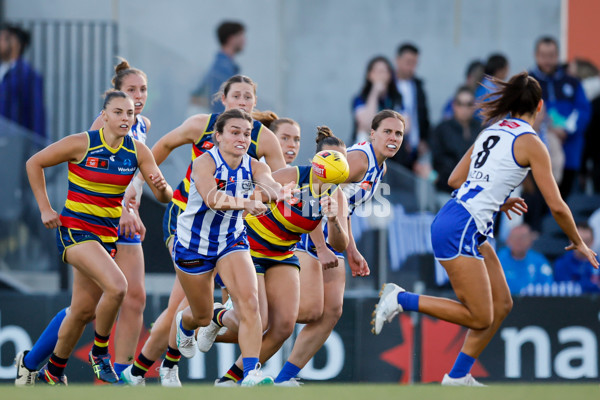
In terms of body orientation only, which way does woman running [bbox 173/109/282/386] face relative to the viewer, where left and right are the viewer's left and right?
facing the viewer and to the right of the viewer

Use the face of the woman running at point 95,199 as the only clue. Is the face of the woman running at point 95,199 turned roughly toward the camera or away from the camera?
toward the camera

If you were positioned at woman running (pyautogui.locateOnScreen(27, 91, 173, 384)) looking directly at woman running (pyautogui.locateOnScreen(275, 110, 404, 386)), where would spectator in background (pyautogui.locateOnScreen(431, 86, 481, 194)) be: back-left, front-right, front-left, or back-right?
front-left

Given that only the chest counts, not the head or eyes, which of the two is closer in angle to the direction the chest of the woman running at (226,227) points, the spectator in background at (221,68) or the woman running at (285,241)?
the woman running

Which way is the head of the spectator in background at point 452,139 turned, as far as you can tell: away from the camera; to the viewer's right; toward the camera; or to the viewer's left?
toward the camera

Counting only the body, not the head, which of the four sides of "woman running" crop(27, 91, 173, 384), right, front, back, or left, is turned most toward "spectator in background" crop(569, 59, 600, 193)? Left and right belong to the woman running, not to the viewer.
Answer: left

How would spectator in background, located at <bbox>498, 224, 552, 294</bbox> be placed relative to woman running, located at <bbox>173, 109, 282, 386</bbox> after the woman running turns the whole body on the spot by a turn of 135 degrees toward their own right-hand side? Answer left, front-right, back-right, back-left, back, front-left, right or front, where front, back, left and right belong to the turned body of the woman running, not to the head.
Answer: back-right

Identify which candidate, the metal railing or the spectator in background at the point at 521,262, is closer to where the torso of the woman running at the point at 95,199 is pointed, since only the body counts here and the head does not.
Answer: the spectator in background

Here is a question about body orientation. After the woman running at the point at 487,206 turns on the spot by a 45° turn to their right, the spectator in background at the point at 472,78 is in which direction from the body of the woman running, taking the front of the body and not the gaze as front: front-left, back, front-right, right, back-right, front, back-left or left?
left

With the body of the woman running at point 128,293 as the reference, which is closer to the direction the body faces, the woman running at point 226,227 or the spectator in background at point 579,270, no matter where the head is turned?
the woman running

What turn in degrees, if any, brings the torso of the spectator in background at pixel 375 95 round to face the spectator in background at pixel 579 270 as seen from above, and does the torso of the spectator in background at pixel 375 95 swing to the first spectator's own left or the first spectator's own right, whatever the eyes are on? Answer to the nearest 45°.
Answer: approximately 90° to the first spectator's own left

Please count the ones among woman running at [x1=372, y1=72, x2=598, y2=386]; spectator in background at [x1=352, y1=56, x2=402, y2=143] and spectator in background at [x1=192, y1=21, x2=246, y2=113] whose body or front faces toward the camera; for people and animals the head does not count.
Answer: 1

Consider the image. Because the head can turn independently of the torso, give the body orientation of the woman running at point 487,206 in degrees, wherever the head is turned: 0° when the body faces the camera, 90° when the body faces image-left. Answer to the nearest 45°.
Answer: approximately 225°

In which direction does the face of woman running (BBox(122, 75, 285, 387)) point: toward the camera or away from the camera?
toward the camera
